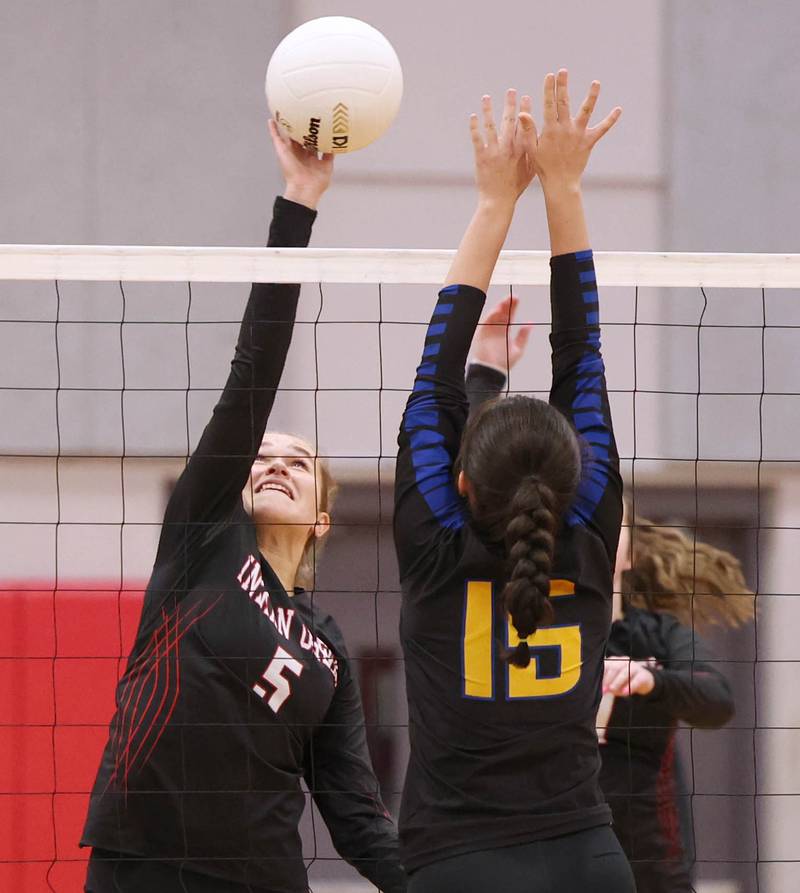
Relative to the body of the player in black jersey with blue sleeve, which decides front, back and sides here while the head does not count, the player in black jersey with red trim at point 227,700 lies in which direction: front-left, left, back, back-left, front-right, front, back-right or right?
front-left

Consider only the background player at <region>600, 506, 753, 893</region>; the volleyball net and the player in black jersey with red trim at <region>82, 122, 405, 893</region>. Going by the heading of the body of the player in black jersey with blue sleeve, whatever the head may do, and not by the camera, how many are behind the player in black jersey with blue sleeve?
0

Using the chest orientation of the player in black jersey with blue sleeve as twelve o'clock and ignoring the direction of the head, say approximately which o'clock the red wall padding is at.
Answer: The red wall padding is roughly at 11 o'clock from the player in black jersey with blue sleeve.

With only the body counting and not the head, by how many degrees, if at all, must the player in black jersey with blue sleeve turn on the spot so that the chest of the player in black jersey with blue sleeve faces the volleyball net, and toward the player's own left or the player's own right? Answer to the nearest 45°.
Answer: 0° — they already face it

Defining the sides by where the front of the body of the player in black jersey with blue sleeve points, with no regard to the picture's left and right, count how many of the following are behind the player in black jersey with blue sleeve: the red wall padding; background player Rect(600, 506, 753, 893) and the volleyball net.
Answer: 0

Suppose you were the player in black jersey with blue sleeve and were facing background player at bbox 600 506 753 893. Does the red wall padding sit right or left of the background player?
left

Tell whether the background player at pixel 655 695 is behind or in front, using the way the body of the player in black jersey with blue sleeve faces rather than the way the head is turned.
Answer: in front

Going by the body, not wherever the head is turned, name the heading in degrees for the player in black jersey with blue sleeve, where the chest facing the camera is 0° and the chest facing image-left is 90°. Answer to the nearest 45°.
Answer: approximately 180°

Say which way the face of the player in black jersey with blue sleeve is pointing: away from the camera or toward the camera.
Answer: away from the camera

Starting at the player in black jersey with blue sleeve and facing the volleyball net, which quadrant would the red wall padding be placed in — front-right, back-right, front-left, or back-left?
front-left
